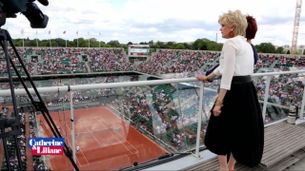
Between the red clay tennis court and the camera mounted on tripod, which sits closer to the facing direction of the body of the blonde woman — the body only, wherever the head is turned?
the red clay tennis court

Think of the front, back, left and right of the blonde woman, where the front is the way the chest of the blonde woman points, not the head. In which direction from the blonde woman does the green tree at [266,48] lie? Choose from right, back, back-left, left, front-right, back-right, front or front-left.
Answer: front-right

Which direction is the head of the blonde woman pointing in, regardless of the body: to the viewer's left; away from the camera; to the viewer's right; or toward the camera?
to the viewer's left

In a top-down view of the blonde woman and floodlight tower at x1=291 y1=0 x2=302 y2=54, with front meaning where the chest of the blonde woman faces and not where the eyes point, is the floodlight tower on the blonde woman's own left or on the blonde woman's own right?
on the blonde woman's own right

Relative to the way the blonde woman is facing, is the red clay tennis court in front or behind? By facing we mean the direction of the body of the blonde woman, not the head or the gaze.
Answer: in front

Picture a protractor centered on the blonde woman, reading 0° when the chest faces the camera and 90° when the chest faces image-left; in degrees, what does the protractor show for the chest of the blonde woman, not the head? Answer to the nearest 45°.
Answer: approximately 135°

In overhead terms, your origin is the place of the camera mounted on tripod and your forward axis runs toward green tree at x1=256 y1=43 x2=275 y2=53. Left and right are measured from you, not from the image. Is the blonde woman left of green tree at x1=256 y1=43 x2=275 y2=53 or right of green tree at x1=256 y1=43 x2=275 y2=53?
right

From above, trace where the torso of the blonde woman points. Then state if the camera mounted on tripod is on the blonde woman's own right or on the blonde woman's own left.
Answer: on the blonde woman's own left

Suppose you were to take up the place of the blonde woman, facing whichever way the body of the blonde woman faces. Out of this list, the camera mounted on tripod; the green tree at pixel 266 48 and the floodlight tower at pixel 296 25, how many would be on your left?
1
